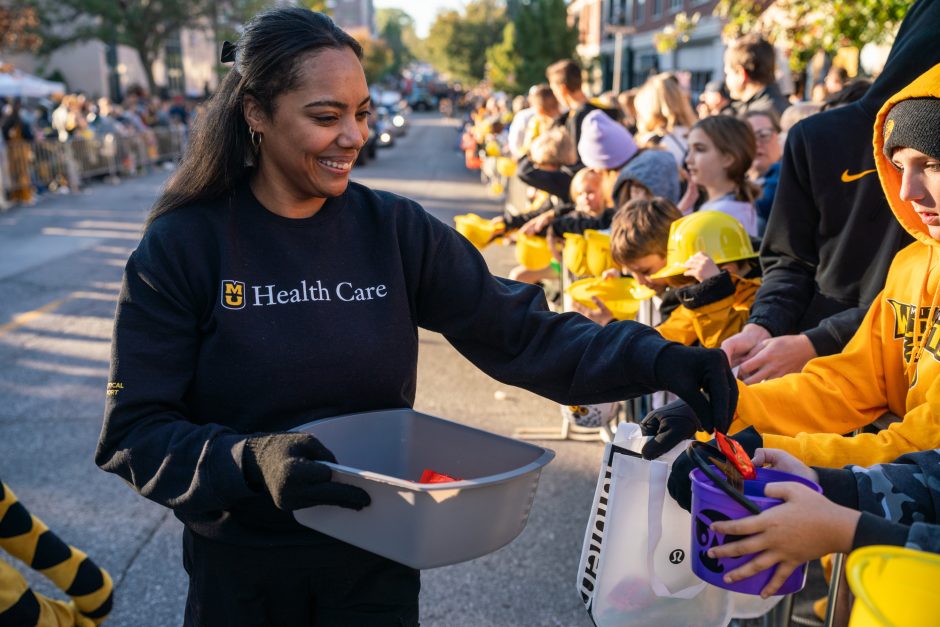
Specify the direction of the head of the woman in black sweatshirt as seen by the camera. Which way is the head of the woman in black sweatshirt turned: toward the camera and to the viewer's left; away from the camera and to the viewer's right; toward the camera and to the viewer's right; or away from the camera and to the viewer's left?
toward the camera and to the viewer's right

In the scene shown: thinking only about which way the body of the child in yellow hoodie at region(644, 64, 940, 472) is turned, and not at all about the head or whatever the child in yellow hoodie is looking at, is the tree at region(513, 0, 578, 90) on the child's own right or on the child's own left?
on the child's own right

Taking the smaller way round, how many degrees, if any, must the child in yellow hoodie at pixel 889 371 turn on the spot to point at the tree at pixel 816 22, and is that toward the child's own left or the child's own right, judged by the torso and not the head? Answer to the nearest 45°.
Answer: approximately 135° to the child's own right

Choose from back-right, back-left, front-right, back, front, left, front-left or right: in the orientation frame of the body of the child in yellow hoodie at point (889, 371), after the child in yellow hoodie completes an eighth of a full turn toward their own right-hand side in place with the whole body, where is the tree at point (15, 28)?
front-right

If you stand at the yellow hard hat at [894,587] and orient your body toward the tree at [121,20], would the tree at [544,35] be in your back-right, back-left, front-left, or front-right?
front-right

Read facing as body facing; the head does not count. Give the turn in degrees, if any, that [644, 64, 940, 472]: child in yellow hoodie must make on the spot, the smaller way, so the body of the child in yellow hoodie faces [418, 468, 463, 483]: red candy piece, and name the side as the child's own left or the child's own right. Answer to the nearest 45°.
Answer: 0° — they already face it

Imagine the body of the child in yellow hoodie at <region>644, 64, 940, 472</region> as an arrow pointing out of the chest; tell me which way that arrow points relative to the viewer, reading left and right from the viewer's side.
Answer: facing the viewer and to the left of the viewer

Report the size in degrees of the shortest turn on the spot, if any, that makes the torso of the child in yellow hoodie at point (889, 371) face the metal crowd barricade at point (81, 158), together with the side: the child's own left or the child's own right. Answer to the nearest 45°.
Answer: approximately 90° to the child's own right

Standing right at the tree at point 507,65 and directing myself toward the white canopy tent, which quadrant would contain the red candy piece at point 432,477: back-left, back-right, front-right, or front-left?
front-left
